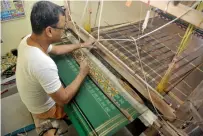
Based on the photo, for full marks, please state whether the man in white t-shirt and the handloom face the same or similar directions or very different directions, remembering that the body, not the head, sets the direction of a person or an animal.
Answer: very different directions

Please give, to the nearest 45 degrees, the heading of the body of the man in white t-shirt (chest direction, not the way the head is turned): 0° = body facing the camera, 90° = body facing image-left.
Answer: approximately 225°

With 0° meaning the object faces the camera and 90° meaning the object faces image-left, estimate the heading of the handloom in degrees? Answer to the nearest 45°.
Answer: approximately 45°
